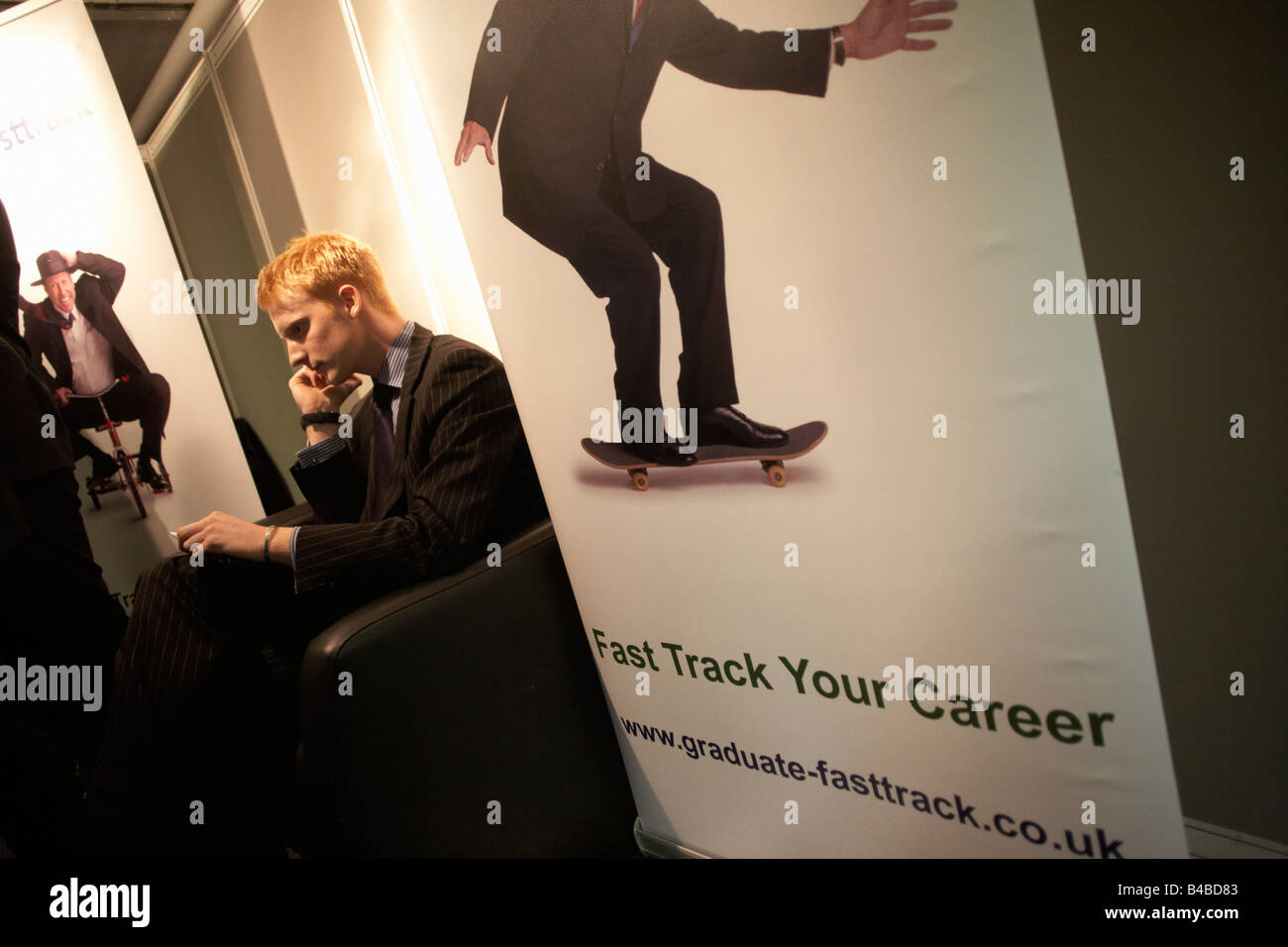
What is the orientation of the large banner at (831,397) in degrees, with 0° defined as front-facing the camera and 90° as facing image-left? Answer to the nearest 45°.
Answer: approximately 45°
